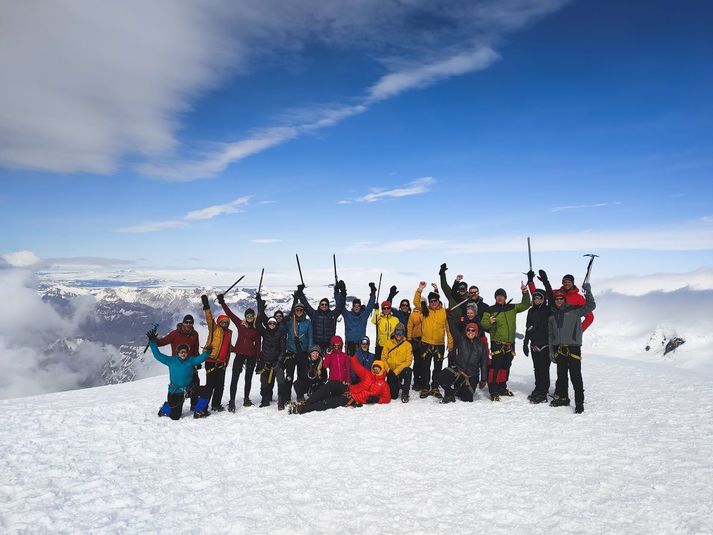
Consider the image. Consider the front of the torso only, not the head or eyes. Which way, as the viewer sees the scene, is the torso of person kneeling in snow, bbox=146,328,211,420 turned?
toward the camera
